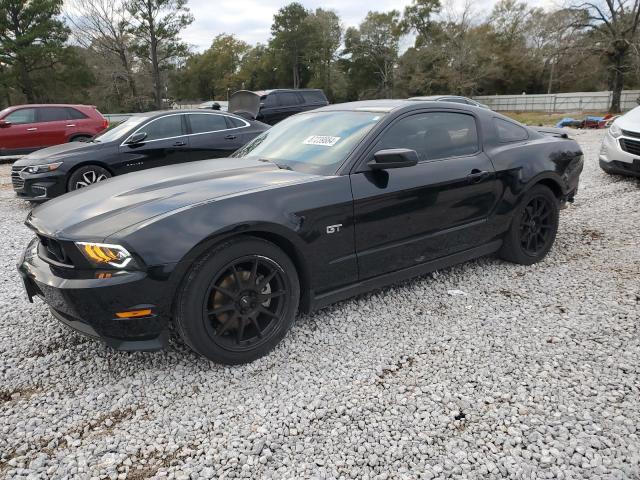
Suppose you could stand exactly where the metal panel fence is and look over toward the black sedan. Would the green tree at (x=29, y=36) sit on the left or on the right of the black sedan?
right

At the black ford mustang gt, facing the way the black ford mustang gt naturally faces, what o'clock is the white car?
The white car is roughly at 6 o'clock from the black ford mustang gt.

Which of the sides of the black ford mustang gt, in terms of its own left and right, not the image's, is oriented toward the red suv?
right

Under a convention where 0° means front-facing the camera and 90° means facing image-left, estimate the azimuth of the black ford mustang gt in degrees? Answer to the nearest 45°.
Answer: approximately 45°

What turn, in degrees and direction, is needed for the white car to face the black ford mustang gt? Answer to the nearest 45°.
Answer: approximately 45° to its left

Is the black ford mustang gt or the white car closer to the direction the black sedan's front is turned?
the black ford mustang gt

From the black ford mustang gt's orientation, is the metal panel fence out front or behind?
behind

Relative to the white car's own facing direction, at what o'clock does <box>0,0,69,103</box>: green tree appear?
The green tree is roughly at 2 o'clock from the white car.

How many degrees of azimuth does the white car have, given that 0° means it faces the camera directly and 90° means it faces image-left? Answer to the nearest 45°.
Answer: approximately 45°

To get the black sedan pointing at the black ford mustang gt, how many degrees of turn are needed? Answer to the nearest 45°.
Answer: approximately 45° to its left

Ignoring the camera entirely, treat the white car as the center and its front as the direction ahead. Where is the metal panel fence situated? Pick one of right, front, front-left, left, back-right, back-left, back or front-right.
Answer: back-right

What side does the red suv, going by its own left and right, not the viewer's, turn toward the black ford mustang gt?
left

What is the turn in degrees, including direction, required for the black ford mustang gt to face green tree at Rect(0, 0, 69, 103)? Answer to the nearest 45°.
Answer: approximately 90° to its right
